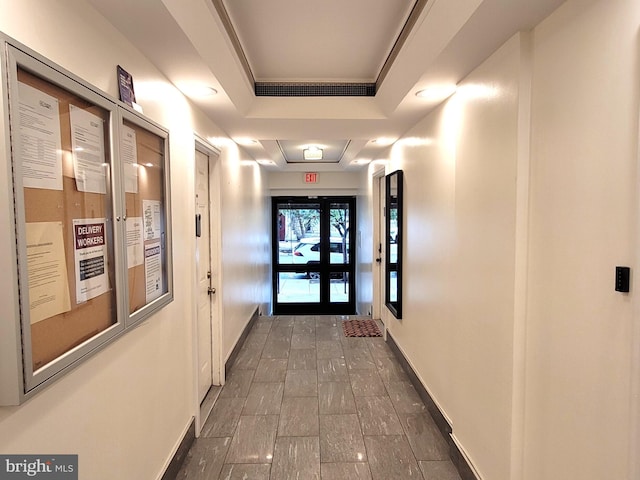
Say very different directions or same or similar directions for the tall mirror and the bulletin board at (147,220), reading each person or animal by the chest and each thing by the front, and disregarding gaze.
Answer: very different directions

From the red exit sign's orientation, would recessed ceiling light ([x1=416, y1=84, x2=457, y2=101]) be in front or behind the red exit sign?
in front

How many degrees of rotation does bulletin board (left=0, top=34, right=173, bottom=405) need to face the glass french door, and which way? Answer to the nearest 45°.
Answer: approximately 90° to its left

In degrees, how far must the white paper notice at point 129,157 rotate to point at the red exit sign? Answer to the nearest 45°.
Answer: approximately 90° to its left

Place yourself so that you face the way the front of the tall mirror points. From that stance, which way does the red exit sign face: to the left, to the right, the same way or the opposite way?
to the left

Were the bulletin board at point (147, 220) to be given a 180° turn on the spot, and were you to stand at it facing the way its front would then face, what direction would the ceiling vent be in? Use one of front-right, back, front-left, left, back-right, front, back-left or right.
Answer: right

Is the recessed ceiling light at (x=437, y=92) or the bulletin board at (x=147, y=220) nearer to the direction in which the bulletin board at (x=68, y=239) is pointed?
the recessed ceiling light

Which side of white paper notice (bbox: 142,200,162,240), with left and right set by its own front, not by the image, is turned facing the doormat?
left

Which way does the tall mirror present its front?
to the viewer's left

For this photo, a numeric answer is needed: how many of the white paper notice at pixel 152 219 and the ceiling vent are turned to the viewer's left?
0

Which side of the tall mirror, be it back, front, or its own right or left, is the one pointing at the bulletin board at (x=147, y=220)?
left

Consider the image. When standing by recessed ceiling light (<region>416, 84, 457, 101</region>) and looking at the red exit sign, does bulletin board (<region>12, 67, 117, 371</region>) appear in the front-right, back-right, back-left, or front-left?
back-left
